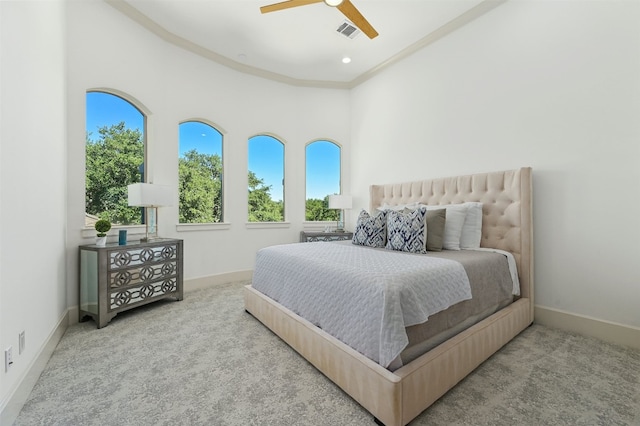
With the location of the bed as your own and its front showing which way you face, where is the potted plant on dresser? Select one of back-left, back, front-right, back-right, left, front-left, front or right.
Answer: front-right

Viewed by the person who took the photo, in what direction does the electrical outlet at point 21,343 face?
facing to the right of the viewer

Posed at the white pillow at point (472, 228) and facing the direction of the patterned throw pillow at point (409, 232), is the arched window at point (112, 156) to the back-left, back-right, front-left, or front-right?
front-right

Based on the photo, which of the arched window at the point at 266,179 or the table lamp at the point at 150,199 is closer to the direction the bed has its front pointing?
the table lamp

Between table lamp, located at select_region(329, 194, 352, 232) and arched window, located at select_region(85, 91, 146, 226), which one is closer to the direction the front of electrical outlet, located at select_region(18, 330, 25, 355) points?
the table lamp

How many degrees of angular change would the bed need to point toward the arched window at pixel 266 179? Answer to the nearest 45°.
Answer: approximately 90° to its right

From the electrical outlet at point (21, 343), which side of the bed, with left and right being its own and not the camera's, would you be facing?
front

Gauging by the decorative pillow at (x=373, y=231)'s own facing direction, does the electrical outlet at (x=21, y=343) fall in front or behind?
in front

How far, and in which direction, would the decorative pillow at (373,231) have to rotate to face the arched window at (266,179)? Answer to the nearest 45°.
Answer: approximately 90° to its right

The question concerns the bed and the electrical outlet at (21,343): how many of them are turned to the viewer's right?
1

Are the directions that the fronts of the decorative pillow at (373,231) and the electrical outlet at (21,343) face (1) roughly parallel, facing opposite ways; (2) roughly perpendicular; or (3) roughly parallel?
roughly parallel, facing opposite ways

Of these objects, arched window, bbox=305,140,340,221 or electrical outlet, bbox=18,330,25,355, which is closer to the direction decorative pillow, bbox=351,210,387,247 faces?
the electrical outlet

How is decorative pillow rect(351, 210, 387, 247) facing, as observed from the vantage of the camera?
facing the viewer and to the left of the viewer

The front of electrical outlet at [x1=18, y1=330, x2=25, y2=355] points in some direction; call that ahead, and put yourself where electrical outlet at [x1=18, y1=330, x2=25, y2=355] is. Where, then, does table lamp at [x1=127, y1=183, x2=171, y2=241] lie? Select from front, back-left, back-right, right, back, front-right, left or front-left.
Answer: front-left

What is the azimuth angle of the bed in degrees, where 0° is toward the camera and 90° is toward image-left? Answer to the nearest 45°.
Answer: approximately 45°
